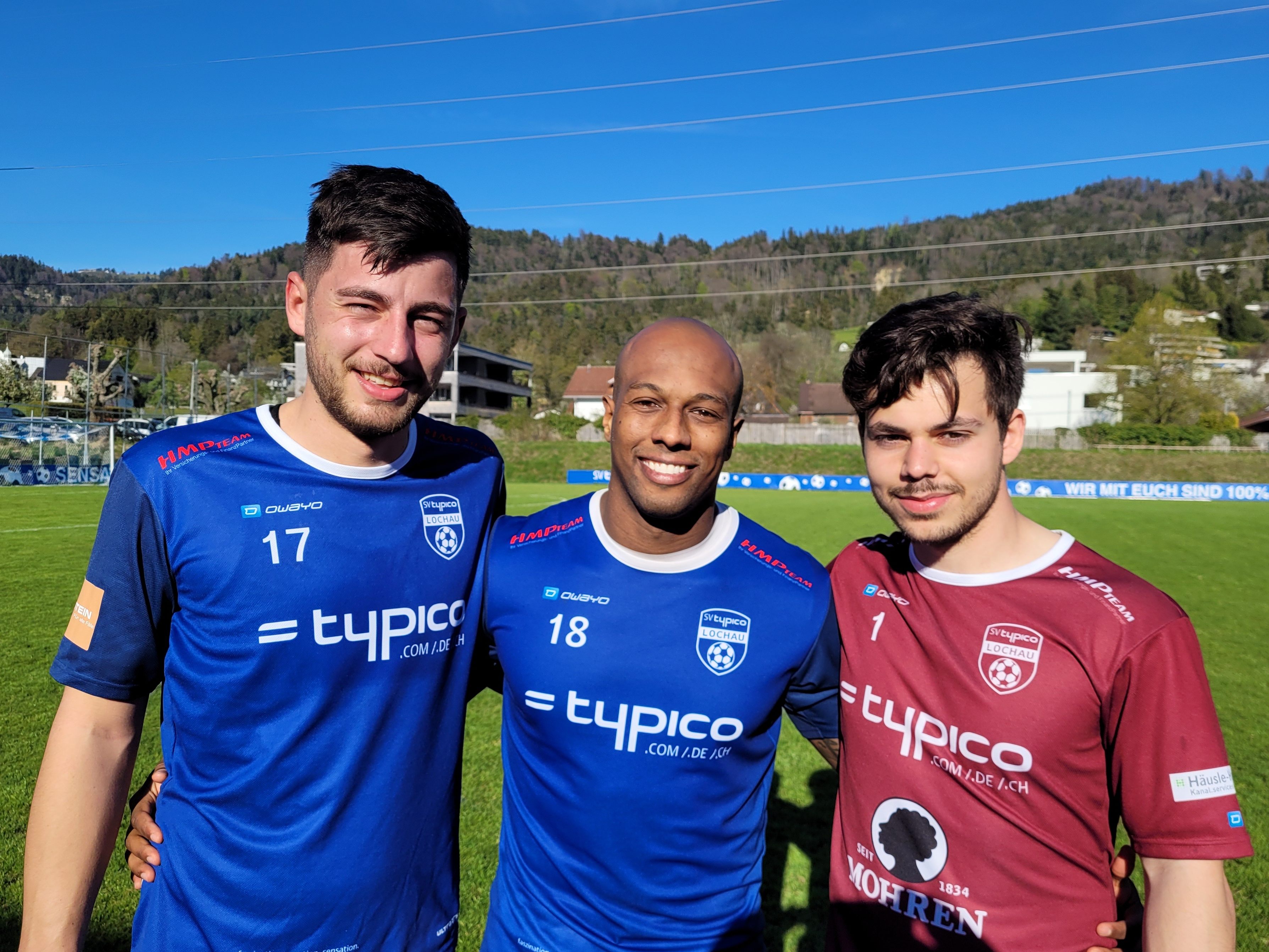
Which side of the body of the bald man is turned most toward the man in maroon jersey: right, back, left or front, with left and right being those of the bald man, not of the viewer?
left

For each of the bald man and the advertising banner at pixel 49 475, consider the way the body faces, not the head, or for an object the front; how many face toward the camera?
2

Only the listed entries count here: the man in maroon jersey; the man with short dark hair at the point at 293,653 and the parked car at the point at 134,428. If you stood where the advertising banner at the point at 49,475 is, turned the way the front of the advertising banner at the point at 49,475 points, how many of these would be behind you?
1

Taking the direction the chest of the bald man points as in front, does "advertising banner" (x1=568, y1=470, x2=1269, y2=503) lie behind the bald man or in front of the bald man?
behind

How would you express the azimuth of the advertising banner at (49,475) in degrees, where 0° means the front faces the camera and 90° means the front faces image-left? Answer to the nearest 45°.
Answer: approximately 0°

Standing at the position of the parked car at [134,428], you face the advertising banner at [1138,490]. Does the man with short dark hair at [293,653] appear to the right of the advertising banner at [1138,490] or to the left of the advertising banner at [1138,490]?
right

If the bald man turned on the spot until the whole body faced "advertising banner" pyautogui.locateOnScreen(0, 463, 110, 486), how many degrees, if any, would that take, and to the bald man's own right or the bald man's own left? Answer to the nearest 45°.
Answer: approximately 135° to the bald man's own right

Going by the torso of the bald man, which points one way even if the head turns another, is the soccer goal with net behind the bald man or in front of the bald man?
behind

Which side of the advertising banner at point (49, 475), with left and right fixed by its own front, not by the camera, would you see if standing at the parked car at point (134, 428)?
back

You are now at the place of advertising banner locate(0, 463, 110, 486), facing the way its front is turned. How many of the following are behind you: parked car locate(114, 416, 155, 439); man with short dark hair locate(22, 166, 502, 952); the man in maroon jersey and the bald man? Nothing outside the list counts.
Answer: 1

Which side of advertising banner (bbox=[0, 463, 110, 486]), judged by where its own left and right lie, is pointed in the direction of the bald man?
front

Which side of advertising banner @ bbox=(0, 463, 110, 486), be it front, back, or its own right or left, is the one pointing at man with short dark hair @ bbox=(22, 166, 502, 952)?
front
